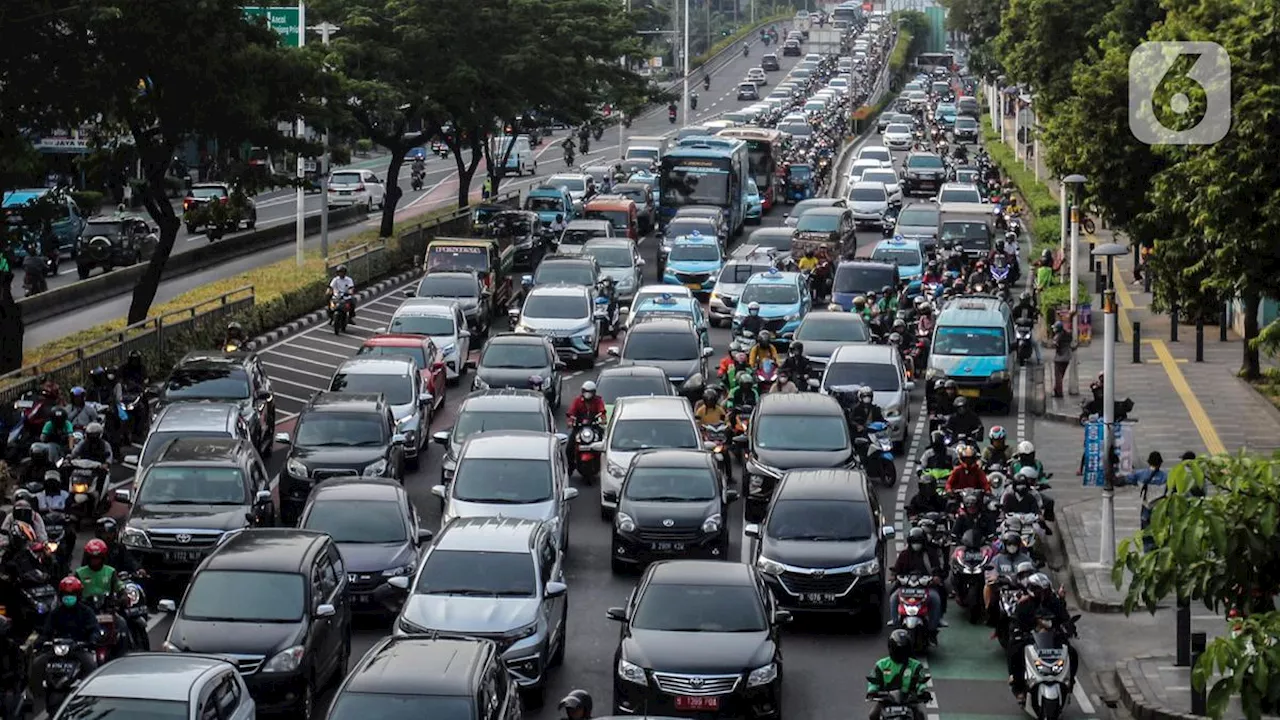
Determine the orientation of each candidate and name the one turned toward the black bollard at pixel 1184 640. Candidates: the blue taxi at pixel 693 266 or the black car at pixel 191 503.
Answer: the blue taxi

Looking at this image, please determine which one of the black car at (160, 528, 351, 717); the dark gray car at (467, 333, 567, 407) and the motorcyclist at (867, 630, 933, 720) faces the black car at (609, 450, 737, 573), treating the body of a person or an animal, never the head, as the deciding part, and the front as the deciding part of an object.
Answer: the dark gray car at (467, 333, 567, 407)

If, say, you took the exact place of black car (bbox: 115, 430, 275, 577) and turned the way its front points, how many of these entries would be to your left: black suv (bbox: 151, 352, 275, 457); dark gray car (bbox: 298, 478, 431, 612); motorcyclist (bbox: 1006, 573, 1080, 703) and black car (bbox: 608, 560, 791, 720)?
3

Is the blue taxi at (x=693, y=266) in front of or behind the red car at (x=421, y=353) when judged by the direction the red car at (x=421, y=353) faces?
behind

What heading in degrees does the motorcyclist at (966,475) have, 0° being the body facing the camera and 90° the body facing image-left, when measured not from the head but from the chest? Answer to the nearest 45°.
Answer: approximately 0°

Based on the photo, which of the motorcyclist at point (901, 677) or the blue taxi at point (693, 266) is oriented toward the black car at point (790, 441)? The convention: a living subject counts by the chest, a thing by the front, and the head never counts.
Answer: the blue taxi

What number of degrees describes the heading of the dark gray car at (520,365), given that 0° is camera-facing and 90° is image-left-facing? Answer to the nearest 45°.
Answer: approximately 0°

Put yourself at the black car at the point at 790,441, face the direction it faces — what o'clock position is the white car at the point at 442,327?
The white car is roughly at 5 o'clock from the black car.
